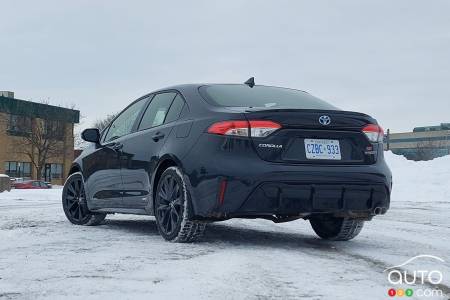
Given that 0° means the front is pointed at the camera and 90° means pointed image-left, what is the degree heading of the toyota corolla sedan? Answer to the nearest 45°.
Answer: approximately 135°

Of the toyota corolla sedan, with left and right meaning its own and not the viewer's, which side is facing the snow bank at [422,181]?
right
